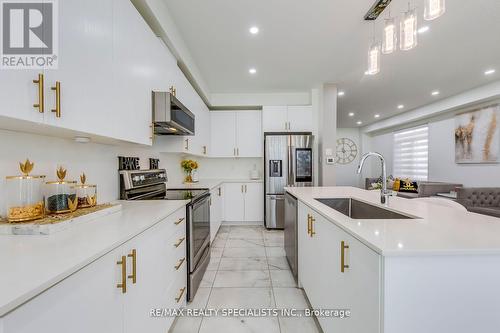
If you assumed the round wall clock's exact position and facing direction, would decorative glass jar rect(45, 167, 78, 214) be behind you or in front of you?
in front

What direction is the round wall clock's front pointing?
toward the camera

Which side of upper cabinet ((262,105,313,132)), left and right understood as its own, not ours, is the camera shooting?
front

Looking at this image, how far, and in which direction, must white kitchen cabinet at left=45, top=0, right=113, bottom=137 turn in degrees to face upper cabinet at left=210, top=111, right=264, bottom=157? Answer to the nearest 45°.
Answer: approximately 90° to its left

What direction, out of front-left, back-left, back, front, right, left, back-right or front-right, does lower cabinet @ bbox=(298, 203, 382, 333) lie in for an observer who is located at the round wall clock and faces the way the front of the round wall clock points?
front

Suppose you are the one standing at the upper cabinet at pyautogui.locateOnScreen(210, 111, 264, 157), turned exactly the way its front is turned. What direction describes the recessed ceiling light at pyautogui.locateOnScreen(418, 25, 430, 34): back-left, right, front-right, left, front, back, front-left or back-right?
front-left

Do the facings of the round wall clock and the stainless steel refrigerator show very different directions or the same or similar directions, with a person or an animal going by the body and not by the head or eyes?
same or similar directions

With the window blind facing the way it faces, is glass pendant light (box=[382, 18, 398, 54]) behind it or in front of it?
in front

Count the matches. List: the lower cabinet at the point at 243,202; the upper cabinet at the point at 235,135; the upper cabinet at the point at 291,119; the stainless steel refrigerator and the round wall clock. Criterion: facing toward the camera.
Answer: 5

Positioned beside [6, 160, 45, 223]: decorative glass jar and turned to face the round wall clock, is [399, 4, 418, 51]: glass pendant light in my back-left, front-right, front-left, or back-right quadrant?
front-right

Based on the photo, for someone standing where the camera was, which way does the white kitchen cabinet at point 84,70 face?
facing the viewer and to the right of the viewer

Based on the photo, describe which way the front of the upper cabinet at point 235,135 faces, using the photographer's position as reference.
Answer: facing the viewer

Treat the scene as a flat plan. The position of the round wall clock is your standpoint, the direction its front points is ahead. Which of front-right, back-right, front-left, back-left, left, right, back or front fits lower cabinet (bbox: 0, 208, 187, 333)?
front

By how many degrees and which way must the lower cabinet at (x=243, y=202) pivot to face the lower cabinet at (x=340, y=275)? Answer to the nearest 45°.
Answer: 0° — it already faces it

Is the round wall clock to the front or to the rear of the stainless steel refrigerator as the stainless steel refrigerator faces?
to the rear

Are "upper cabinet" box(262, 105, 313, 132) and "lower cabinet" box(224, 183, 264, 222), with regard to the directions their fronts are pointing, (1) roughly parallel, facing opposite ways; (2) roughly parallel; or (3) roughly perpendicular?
roughly parallel
